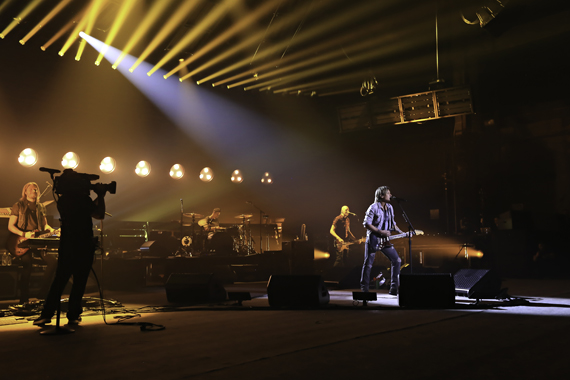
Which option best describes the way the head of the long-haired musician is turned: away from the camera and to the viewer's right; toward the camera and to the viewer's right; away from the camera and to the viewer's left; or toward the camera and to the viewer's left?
toward the camera and to the viewer's right

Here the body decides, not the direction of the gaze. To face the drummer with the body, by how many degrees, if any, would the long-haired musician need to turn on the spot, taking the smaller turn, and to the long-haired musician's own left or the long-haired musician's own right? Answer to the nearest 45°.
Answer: approximately 90° to the long-haired musician's own left

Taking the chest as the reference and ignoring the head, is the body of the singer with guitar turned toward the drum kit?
no

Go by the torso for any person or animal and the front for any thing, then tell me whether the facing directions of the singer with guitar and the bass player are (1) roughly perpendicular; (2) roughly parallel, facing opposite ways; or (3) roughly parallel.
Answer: roughly parallel

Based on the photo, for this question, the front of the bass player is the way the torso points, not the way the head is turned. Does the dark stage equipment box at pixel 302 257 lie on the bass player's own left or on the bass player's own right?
on the bass player's own right

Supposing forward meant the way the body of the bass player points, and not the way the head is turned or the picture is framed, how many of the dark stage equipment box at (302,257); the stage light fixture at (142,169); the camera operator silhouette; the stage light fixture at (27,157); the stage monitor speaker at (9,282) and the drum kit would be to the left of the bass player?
0

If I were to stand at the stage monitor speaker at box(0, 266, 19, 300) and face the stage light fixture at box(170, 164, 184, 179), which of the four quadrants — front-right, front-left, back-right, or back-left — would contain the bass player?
front-right

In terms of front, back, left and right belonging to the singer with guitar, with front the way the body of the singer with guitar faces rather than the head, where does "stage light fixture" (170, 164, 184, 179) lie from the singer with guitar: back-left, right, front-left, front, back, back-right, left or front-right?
back

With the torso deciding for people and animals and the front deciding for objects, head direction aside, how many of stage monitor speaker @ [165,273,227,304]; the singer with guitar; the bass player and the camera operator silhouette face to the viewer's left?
0

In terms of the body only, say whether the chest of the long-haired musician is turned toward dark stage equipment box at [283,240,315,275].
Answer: no

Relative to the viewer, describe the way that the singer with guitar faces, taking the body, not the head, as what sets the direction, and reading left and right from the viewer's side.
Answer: facing the viewer and to the right of the viewer

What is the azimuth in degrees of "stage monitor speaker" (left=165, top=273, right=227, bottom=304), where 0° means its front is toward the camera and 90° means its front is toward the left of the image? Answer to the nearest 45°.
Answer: approximately 225°

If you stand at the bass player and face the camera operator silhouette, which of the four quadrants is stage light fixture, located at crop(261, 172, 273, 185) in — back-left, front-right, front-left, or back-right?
back-right

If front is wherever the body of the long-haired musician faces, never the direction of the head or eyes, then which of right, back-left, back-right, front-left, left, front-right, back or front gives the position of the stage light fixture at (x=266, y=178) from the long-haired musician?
left

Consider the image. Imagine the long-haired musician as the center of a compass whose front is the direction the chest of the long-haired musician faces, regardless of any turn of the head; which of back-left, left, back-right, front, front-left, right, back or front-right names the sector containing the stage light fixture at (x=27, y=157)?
back-left
